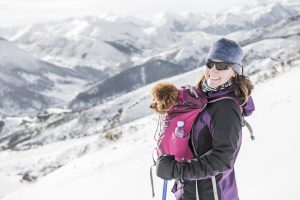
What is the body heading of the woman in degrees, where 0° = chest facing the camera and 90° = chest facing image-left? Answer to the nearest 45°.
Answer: approximately 90°
